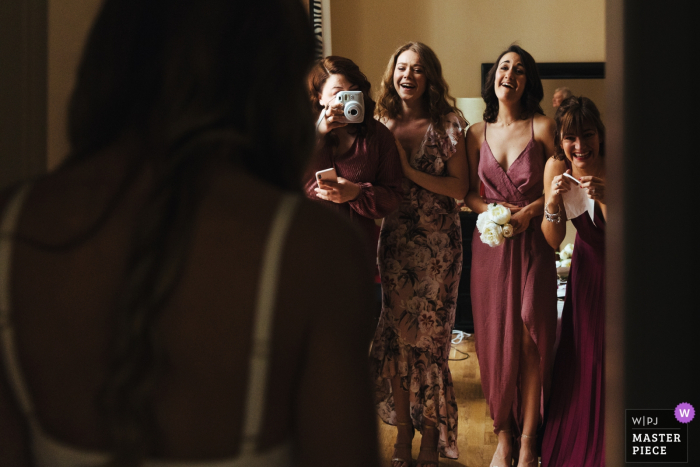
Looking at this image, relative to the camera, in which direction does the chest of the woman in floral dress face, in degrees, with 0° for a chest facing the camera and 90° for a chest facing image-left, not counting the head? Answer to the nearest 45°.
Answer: approximately 0°

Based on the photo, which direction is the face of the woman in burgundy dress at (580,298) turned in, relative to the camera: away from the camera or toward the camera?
toward the camera

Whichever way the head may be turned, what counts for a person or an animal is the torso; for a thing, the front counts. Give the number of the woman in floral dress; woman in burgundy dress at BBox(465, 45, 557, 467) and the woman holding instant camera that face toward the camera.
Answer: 3

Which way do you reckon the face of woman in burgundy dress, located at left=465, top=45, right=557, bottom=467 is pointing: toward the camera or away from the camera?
toward the camera

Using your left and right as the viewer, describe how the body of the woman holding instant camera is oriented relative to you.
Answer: facing the viewer

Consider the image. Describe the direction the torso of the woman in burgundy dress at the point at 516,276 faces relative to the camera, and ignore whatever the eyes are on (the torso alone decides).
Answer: toward the camera

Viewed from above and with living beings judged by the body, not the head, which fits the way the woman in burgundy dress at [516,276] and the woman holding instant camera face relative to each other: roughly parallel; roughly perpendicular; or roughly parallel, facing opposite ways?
roughly parallel

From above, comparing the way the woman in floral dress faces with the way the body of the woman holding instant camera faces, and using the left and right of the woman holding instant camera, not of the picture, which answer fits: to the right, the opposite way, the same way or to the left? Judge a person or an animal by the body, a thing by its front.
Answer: the same way

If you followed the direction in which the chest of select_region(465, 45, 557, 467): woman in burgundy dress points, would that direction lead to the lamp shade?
no
